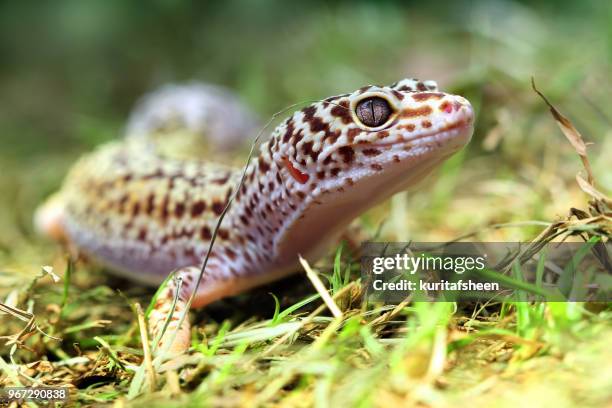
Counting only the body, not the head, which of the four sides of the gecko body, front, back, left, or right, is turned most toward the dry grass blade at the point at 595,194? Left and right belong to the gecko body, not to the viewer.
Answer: front

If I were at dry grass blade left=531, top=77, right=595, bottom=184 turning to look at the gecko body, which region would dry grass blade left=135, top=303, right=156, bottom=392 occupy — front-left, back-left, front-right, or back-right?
front-left

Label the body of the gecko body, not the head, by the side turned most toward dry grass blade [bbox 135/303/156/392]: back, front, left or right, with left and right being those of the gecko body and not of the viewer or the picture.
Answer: right

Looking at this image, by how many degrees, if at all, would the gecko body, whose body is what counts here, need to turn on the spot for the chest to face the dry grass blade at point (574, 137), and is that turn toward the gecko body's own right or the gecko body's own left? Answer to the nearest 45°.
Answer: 0° — it already faces it

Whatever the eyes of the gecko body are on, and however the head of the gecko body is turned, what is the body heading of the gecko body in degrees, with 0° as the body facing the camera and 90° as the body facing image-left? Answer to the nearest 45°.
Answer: approximately 315°

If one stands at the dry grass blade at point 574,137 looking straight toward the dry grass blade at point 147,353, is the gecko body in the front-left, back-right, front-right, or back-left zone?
front-right
